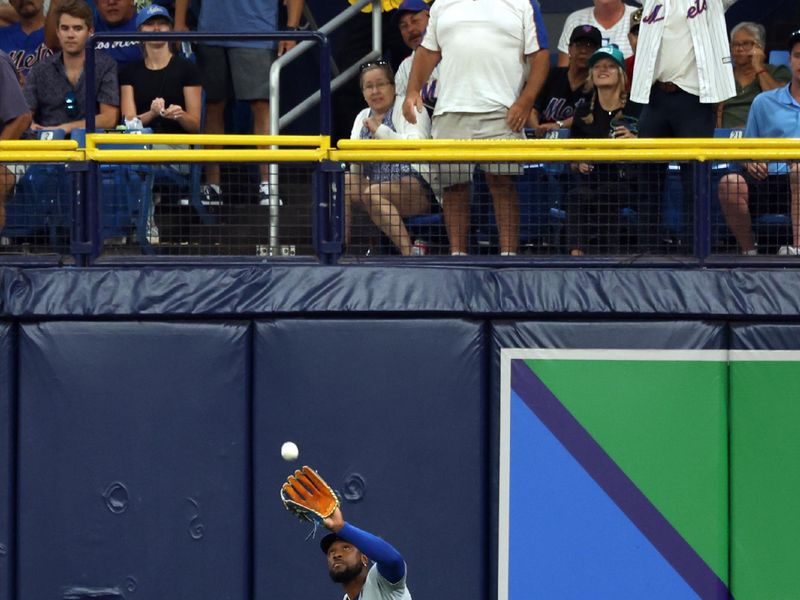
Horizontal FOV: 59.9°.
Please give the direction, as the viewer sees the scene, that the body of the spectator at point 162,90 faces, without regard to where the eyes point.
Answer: toward the camera

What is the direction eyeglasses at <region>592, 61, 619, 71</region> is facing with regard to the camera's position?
facing the viewer

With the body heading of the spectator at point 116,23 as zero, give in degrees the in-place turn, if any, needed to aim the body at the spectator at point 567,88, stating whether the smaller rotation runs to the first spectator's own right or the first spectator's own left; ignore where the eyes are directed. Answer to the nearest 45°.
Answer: approximately 45° to the first spectator's own left

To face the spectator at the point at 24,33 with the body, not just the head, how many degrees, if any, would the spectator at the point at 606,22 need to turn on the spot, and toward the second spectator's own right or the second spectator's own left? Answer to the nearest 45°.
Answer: approximately 90° to the second spectator's own right

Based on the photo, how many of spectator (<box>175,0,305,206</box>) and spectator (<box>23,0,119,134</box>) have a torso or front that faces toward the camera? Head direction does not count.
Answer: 2

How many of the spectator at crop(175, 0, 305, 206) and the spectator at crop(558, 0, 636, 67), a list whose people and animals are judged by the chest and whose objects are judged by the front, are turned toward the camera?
2

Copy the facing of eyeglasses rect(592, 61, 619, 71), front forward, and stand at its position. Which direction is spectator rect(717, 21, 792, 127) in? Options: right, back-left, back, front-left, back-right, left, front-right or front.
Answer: back-left
